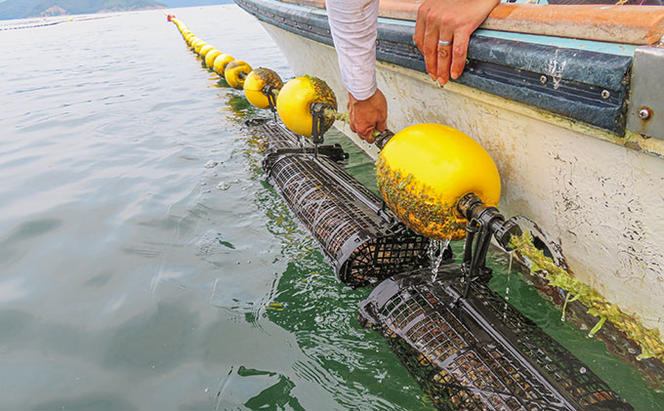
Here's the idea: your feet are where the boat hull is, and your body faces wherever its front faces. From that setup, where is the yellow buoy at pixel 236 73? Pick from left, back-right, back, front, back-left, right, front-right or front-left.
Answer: front

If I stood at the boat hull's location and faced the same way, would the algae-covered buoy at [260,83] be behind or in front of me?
in front

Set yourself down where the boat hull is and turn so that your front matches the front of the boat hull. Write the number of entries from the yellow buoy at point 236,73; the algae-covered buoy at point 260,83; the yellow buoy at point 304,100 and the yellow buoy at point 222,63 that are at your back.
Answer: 0

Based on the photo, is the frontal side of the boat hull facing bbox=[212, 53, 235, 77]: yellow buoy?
yes

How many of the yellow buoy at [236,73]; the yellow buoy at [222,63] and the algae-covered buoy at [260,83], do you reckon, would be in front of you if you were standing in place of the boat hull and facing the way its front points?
3

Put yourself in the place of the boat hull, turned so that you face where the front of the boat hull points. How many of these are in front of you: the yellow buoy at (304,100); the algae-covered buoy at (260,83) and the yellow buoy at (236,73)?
3

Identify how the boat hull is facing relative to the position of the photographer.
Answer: facing away from the viewer and to the left of the viewer

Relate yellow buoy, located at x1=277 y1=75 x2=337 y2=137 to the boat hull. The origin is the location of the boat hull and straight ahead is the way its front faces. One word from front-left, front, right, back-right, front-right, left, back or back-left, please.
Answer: front
